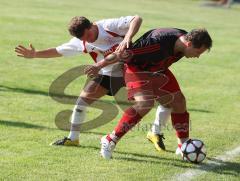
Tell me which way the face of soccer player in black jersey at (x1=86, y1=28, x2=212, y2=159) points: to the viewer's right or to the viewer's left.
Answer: to the viewer's right

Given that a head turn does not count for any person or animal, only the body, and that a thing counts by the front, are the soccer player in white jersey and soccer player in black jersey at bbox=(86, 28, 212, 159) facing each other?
no

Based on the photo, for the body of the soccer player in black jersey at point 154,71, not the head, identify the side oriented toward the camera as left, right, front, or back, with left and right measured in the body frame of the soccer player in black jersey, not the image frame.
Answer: right
